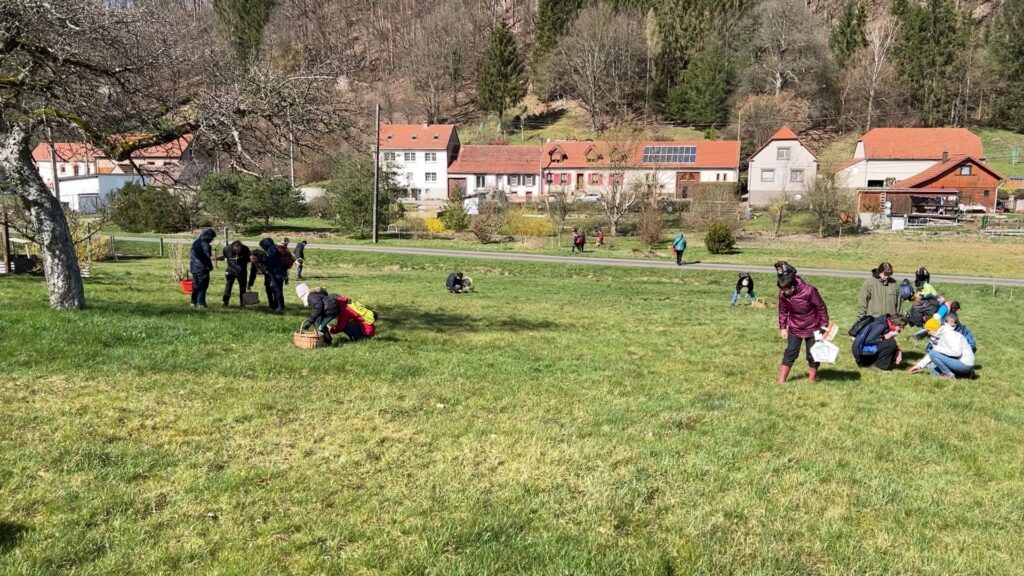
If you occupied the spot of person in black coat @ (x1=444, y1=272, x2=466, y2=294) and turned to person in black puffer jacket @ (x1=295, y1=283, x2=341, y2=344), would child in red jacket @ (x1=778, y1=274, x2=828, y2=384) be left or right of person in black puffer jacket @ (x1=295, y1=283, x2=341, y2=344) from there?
left

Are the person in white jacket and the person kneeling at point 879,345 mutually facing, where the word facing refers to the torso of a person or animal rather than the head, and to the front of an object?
yes

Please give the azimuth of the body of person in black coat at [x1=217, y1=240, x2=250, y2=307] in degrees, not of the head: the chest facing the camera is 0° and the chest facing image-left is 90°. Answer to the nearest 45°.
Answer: approximately 0°

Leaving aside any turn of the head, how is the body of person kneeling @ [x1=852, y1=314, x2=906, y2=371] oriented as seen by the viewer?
to the viewer's right

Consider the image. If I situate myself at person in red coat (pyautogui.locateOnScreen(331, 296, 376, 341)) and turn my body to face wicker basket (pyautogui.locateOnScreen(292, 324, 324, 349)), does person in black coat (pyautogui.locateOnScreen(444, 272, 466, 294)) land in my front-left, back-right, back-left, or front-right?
back-right

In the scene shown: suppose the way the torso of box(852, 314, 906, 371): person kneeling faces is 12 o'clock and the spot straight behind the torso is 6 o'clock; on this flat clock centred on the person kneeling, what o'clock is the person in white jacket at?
The person in white jacket is roughly at 12 o'clock from the person kneeling.

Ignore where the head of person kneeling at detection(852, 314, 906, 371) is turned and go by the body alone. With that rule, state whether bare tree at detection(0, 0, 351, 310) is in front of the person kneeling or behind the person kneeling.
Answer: behind

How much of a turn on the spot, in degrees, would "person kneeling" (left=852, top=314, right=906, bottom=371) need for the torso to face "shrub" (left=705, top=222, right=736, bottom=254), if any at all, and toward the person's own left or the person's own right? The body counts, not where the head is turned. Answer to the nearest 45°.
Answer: approximately 90° to the person's own left

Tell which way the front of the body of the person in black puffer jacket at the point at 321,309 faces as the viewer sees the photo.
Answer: to the viewer's left

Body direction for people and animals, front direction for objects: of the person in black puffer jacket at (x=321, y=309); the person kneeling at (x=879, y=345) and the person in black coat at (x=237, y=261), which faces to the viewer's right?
the person kneeling at (x=879, y=345)

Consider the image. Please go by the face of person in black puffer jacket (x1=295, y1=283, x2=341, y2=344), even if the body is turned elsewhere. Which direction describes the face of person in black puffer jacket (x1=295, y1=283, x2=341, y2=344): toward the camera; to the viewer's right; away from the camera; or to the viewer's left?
to the viewer's left
